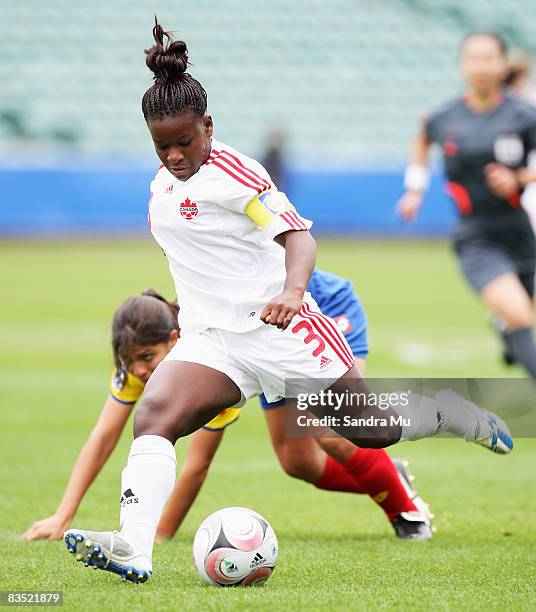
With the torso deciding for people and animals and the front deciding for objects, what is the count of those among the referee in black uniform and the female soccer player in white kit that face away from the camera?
0

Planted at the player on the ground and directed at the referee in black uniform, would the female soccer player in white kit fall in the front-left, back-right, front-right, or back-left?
back-right

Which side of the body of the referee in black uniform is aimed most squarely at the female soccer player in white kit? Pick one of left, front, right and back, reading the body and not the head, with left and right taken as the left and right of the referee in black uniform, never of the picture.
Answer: front

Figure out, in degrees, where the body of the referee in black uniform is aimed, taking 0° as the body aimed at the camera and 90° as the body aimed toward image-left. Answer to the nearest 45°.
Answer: approximately 0°

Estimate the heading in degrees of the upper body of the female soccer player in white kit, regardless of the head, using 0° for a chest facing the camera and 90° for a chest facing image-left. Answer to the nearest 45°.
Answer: approximately 45°

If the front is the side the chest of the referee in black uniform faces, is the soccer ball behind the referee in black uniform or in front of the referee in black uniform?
in front
